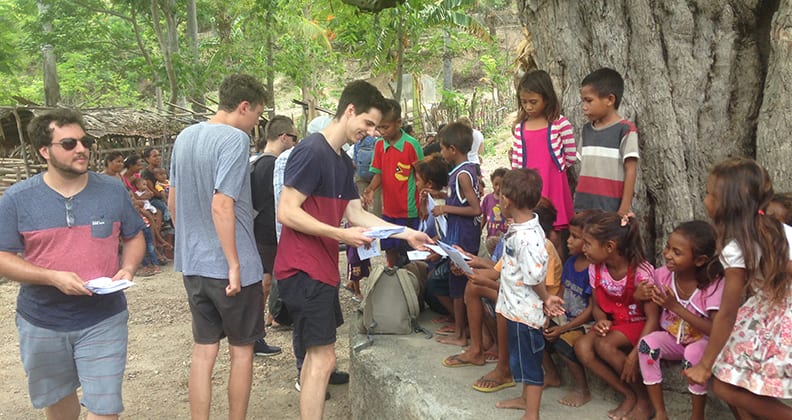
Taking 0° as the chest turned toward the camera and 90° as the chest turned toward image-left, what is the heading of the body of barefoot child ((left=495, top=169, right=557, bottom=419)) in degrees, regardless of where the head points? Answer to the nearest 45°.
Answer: approximately 90°

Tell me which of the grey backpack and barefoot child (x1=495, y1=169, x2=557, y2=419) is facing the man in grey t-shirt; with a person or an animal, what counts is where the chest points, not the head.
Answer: the barefoot child

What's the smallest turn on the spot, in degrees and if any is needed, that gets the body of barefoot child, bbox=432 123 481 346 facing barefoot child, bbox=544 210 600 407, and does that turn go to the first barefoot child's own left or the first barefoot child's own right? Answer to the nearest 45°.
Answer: approximately 135° to the first barefoot child's own left

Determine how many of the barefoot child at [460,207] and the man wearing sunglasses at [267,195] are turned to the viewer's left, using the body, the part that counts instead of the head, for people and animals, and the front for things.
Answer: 1

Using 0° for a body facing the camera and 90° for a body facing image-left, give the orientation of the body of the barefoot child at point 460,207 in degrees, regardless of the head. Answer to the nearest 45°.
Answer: approximately 90°

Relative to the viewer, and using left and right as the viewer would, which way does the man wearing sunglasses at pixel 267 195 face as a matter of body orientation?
facing to the right of the viewer

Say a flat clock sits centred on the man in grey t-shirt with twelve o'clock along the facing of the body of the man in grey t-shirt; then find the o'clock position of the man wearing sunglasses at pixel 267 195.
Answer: The man wearing sunglasses is roughly at 11 o'clock from the man in grey t-shirt.

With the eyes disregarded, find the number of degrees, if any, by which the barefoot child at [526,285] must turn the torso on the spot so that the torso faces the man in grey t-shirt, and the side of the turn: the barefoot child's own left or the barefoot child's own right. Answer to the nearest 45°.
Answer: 0° — they already face them
